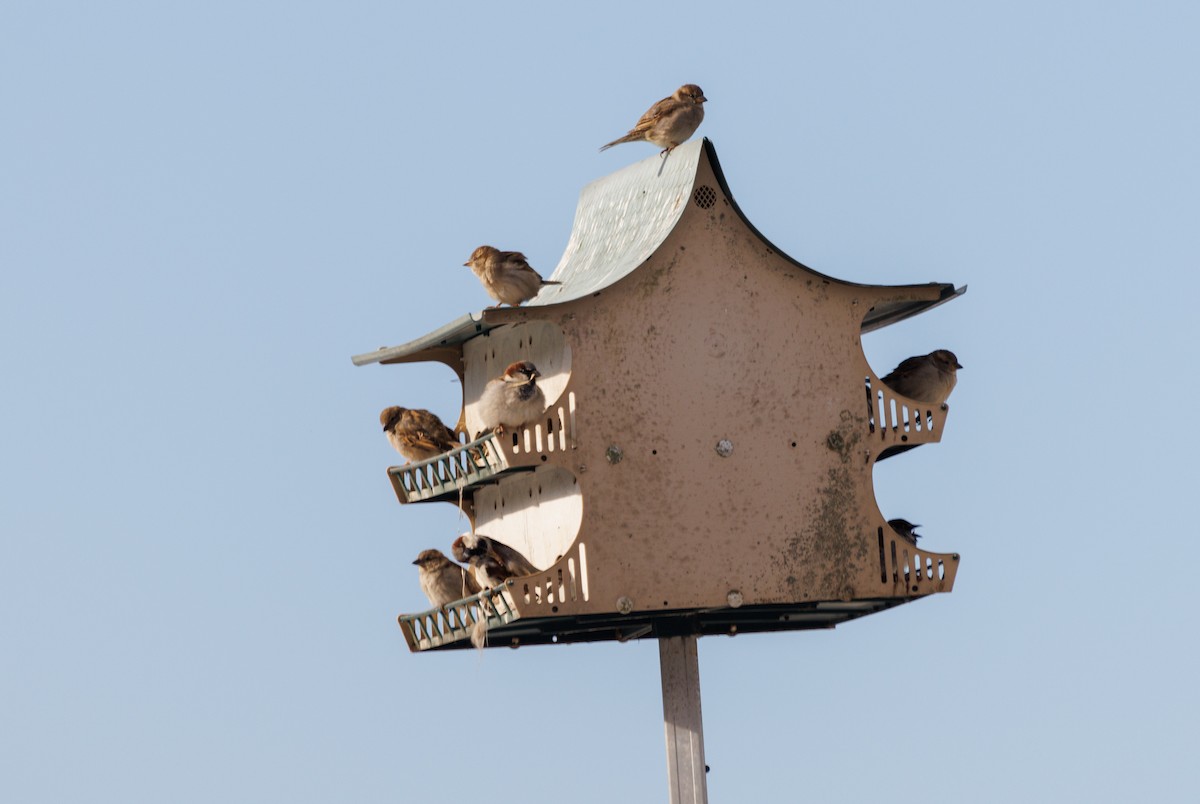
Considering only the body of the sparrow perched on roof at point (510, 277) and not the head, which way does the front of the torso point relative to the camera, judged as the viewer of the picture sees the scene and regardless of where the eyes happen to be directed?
to the viewer's left

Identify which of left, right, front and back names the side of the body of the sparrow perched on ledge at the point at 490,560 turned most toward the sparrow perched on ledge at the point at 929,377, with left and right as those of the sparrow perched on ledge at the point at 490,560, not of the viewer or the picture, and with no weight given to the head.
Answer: back

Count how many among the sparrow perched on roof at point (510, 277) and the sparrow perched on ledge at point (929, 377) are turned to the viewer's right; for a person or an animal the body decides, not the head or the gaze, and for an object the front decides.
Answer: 1

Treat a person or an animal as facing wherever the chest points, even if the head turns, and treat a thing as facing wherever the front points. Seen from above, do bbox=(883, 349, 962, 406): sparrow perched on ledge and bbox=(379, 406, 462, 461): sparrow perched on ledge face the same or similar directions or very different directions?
very different directions

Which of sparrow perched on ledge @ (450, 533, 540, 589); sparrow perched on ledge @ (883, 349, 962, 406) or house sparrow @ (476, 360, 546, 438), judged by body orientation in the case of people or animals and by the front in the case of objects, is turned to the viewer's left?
sparrow perched on ledge @ (450, 533, 540, 589)

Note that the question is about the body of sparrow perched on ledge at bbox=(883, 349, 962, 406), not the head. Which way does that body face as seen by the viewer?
to the viewer's right

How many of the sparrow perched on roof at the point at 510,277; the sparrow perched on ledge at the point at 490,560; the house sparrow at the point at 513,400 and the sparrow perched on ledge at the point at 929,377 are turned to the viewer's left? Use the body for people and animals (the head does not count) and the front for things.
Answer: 2

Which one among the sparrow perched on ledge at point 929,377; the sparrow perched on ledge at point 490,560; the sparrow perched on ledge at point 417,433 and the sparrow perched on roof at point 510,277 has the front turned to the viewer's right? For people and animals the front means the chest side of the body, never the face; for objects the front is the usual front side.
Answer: the sparrow perched on ledge at point 929,377

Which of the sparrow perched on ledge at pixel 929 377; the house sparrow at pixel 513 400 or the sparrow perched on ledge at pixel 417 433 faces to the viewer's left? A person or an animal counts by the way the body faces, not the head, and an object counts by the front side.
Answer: the sparrow perched on ledge at pixel 417 433

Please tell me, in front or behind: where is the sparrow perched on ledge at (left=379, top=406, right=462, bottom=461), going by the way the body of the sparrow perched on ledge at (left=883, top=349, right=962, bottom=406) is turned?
behind

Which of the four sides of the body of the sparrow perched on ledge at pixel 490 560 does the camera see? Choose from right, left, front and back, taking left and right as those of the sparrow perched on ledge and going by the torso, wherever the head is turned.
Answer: left

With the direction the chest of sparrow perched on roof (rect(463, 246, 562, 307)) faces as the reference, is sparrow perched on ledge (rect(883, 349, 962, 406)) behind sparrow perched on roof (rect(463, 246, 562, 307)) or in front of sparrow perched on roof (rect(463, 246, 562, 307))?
behind

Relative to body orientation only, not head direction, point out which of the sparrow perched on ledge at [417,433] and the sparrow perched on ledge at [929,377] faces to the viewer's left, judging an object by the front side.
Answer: the sparrow perched on ledge at [417,433]

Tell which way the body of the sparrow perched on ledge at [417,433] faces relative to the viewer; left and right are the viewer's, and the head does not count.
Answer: facing to the left of the viewer
